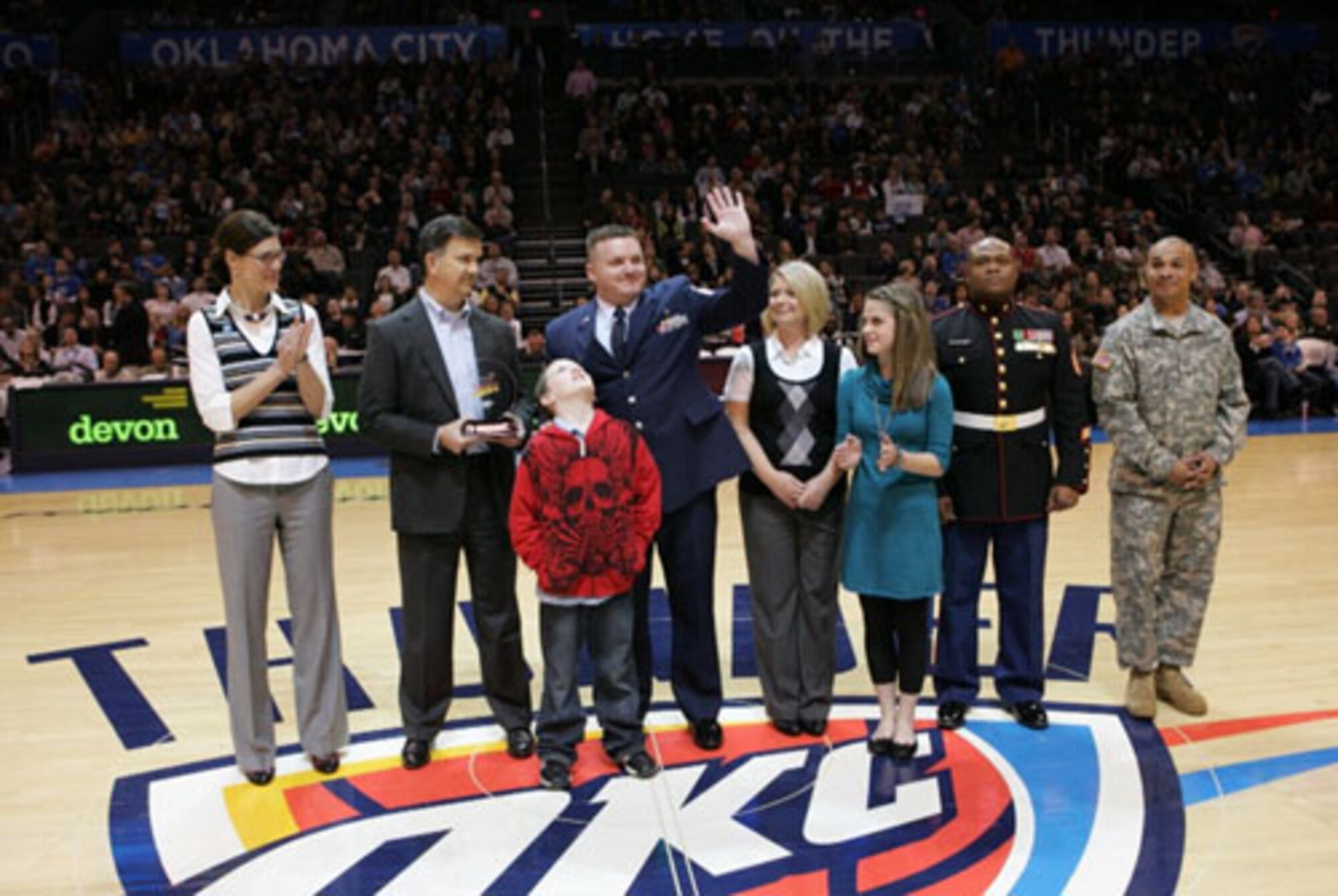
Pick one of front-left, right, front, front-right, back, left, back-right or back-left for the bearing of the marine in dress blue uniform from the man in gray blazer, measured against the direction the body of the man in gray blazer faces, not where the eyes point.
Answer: front-left

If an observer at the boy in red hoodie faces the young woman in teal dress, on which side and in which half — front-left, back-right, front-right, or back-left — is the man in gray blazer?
back-left

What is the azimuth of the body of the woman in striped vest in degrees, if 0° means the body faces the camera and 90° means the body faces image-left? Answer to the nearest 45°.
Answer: approximately 315°

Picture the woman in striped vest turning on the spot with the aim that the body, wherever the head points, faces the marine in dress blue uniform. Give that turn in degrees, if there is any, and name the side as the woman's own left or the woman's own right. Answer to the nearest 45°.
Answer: approximately 45° to the woman's own left

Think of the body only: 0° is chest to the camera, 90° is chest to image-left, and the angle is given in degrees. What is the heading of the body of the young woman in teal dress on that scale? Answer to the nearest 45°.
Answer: approximately 45°

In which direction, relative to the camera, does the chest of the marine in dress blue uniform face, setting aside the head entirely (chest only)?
toward the camera

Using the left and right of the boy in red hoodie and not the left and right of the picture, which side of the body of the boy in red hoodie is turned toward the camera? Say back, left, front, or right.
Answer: front

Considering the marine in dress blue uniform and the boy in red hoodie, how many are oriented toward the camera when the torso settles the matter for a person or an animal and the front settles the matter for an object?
2

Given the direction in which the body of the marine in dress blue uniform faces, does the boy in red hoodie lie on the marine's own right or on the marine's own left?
on the marine's own right

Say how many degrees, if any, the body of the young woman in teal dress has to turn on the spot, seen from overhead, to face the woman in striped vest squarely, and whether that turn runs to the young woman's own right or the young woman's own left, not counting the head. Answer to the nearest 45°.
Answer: approximately 45° to the young woman's own right

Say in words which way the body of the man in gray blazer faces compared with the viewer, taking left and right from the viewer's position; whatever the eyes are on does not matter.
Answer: facing the viewer and to the right of the viewer

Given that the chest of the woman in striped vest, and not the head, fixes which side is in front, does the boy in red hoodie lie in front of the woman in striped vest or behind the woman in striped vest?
in front

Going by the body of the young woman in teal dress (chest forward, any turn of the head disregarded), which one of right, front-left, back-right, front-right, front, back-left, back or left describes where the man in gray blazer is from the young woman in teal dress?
front-right
